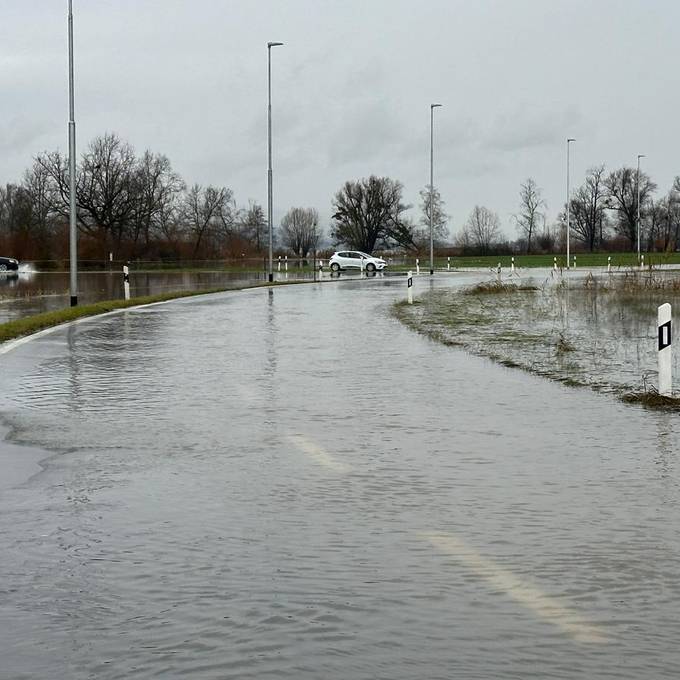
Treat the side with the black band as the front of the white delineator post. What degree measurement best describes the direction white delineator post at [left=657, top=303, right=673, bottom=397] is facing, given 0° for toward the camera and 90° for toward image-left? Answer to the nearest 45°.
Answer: approximately 0°

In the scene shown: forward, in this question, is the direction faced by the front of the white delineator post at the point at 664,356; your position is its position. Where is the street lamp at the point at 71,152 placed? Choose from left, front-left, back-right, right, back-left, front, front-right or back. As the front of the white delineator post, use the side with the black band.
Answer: back-right
